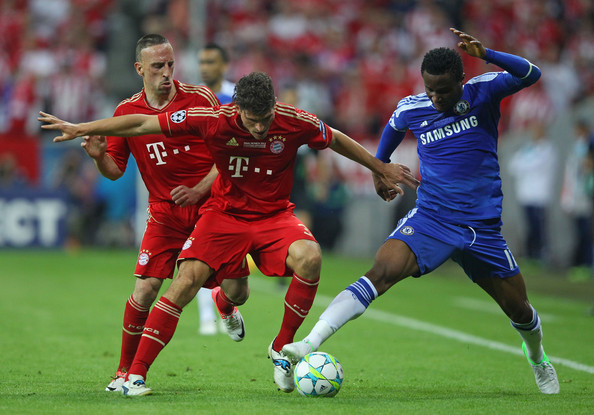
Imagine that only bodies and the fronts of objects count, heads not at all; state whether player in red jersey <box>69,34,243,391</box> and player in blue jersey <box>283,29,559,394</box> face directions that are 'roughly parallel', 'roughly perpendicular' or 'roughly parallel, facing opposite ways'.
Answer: roughly parallel

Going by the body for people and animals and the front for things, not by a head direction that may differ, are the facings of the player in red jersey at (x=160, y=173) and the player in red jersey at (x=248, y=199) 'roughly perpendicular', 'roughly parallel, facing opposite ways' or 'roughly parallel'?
roughly parallel

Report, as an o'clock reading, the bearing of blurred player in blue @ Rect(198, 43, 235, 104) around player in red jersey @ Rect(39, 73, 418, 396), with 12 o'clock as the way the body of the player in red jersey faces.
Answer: The blurred player in blue is roughly at 6 o'clock from the player in red jersey.

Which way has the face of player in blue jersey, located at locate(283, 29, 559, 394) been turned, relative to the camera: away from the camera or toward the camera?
toward the camera

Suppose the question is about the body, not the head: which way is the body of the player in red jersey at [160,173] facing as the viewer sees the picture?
toward the camera

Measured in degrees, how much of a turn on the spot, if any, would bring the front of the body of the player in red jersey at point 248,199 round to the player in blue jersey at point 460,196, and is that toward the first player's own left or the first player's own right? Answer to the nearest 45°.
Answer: approximately 90° to the first player's own left

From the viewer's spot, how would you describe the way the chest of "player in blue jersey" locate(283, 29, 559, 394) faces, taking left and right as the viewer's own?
facing the viewer

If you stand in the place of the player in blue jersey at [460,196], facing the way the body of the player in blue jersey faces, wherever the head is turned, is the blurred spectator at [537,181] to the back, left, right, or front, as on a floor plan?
back

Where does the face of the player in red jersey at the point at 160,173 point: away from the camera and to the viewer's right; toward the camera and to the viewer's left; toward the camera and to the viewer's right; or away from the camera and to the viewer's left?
toward the camera and to the viewer's right

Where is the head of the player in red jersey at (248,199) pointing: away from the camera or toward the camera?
toward the camera

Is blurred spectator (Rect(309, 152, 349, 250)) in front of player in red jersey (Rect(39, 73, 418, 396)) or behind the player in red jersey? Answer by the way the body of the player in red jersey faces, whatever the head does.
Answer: behind
